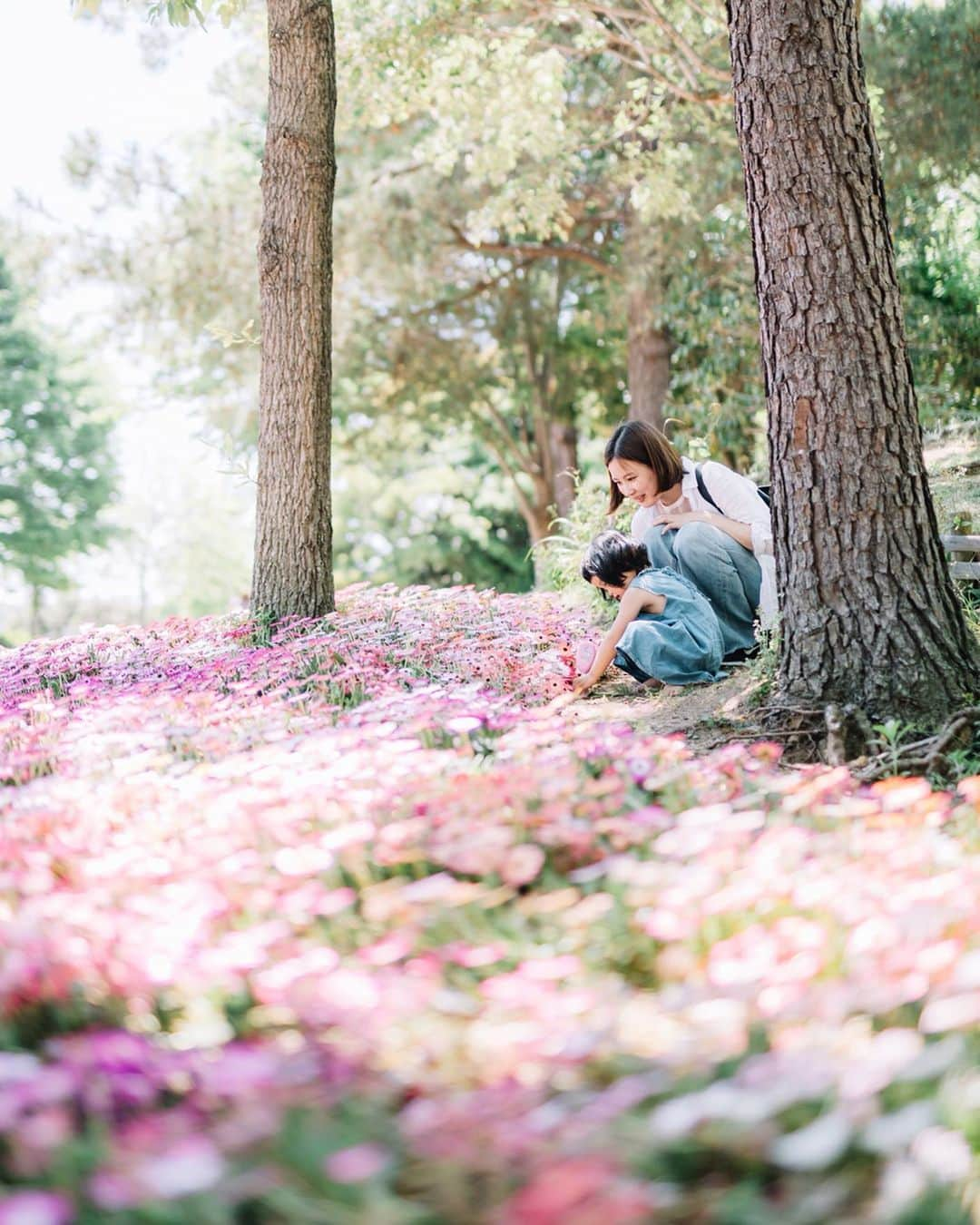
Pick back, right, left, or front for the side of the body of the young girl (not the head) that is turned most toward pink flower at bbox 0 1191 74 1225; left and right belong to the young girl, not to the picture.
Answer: left

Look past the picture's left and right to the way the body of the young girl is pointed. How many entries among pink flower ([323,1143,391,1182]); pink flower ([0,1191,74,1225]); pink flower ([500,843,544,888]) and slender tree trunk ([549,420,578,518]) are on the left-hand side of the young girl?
3

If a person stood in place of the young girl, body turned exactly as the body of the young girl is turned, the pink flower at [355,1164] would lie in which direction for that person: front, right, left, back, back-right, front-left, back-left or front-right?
left

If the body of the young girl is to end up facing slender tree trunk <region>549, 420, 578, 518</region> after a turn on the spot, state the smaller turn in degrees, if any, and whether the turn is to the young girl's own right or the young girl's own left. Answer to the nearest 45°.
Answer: approximately 90° to the young girl's own right

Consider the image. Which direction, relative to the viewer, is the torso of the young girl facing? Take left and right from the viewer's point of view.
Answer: facing to the left of the viewer

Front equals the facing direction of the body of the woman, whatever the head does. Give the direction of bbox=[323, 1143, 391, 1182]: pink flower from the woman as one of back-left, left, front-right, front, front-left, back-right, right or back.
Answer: front-left

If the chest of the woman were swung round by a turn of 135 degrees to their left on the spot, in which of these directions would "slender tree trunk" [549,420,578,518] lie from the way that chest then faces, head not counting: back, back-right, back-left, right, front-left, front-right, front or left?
left

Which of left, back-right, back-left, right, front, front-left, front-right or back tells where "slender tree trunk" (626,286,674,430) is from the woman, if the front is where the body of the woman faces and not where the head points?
back-right

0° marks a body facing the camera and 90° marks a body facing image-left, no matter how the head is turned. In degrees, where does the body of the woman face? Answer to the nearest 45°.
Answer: approximately 45°
